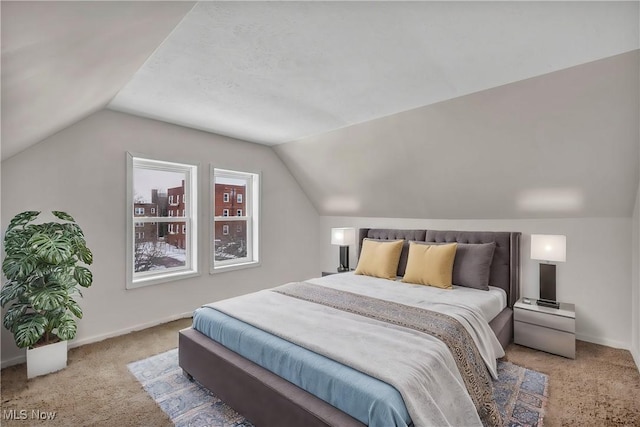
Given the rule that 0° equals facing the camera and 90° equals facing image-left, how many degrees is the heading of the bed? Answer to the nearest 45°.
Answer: approximately 45°

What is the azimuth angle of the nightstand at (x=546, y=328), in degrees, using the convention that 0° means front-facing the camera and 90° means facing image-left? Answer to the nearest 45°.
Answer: approximately 45°

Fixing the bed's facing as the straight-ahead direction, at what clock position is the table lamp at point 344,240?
The table lamp is roughly at 5 o'clock from the bed.

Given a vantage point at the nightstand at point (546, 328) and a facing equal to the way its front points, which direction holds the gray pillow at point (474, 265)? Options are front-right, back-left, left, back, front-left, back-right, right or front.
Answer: front-right

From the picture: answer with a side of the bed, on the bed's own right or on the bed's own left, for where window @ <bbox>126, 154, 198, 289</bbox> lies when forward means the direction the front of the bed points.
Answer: on the bed's own right

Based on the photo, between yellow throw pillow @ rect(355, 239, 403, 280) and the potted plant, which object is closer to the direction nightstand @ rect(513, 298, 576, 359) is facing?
the potted plant

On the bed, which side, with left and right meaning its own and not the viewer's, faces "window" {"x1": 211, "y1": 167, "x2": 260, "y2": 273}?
right

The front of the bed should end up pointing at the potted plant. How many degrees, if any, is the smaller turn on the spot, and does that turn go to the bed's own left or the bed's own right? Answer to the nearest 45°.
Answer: approximately 45° to the bed's own right
